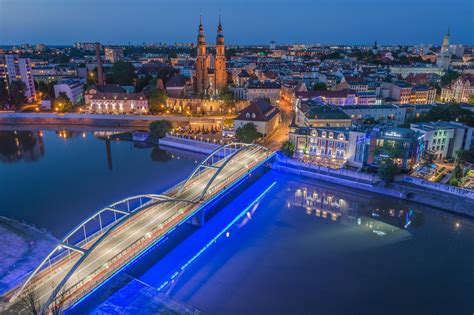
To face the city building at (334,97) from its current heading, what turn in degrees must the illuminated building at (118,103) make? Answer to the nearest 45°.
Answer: approximately 90° to its left

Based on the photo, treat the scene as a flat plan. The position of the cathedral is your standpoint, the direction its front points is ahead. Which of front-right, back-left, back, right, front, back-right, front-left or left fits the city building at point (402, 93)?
left

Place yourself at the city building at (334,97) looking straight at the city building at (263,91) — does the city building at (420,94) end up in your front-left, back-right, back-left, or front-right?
back-right

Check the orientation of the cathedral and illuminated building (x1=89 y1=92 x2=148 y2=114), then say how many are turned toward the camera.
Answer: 2

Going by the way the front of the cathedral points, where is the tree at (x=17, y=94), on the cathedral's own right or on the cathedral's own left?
on the cathedral's own right

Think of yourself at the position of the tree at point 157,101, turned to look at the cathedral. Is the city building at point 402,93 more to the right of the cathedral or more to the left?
right

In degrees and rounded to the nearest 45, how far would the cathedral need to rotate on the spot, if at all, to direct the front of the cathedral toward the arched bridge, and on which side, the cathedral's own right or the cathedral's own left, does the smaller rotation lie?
0° — it already faces it

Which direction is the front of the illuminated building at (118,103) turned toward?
toward the camera

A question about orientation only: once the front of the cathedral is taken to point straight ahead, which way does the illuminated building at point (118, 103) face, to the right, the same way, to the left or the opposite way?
the same way

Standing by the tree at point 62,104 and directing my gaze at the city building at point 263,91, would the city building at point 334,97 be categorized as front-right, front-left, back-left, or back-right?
front-right

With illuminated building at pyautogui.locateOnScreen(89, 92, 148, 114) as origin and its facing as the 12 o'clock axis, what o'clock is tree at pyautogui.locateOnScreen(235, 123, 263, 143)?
The tree is roughly at 11 o'clock from the illuminated building.

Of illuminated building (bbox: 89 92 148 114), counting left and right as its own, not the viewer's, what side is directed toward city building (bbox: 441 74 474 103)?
left

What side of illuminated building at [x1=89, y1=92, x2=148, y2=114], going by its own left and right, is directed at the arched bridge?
front

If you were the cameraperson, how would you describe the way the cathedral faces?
facing the viewer

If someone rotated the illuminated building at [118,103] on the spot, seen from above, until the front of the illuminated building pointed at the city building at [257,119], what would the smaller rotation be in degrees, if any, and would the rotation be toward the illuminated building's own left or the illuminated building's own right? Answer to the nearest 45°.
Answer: approximately 45° to the illuminated building's own left

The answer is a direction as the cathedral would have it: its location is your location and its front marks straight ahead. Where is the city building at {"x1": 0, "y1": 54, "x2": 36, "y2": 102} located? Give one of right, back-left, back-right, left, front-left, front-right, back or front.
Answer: right

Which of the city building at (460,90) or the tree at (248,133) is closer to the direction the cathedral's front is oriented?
the tree
